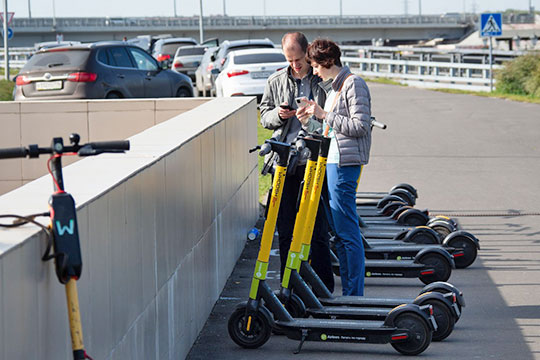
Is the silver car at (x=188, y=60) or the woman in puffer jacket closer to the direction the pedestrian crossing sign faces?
the woman in puffer jacket

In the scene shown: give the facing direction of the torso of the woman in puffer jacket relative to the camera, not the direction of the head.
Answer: to the viewer's left

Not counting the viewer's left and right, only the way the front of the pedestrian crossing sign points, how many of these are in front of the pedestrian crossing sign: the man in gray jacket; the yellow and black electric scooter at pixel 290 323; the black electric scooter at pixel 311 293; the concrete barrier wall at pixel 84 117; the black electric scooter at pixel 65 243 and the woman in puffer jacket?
6

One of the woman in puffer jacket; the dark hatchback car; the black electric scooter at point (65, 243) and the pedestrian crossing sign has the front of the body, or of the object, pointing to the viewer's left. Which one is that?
the woman in puffer jacket

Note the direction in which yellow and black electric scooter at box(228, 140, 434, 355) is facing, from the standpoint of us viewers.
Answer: facing to the left of the viewer

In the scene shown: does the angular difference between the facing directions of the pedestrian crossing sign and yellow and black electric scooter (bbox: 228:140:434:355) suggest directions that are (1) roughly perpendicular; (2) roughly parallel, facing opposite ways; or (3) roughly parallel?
roughly perpendicular

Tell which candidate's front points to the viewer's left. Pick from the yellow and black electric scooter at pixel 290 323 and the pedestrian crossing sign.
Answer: the yellow and black electric scooter

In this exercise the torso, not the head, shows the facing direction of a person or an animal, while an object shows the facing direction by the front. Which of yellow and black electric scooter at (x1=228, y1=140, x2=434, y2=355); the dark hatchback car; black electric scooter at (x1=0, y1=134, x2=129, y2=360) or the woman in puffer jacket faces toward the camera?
black electric scooter at (x1=0, y1=134, x2=129, y2=360)

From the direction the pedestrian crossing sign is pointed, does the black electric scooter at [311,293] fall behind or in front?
in front

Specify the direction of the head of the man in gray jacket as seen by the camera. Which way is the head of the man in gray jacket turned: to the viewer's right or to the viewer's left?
to the viewer's right
